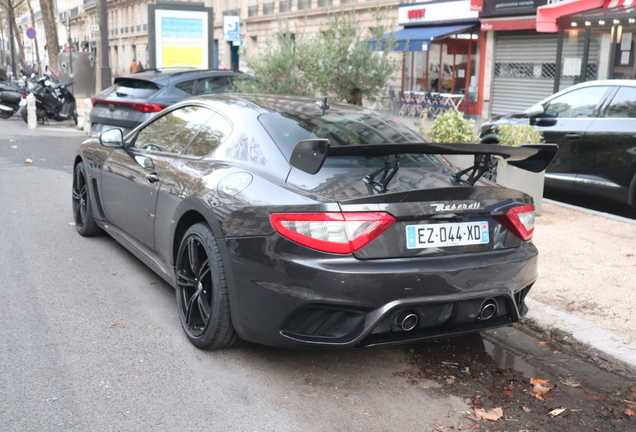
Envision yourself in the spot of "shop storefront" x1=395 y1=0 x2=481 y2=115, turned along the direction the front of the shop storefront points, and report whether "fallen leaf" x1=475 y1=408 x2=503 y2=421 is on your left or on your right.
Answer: on your left

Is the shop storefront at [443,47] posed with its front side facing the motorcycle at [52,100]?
yes

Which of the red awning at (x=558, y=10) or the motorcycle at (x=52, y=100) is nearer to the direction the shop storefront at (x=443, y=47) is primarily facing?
the motorcycle

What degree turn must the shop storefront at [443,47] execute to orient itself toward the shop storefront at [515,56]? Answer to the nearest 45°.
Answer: approximately 90° to its left

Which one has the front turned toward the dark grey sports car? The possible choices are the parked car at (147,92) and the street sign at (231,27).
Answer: the street sign

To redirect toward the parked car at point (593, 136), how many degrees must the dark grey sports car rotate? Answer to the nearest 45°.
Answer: approximately 90° to its right

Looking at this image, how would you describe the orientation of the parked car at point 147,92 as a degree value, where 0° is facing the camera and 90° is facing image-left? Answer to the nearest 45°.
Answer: approximately 225°

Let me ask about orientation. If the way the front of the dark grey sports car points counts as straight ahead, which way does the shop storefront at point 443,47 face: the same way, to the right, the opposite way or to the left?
to the left

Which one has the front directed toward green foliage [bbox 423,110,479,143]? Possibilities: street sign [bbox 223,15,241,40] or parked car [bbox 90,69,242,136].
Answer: the street sign

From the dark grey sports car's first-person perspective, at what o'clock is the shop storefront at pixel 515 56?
The shop storefront is roughly at 2 o'clock from the dark grey sports car.

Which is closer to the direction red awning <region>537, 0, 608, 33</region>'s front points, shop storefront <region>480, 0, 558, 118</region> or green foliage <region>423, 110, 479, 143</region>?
the green foliage

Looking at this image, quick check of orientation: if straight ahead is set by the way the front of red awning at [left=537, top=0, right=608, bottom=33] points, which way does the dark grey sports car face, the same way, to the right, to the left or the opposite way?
to the right
